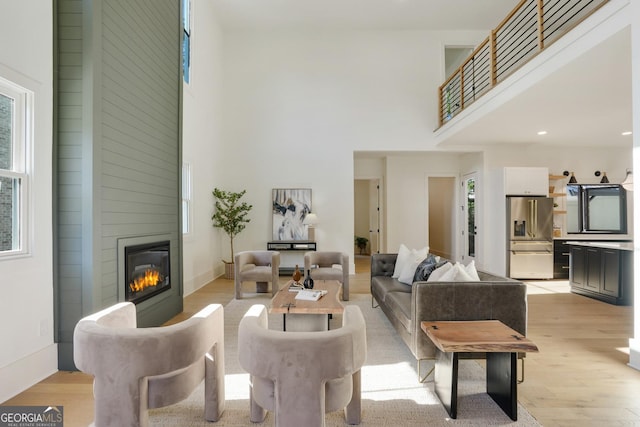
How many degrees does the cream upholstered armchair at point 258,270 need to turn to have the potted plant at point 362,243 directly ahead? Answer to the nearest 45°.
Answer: approximately 135° to its left

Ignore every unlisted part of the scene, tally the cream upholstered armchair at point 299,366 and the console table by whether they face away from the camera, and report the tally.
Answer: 1

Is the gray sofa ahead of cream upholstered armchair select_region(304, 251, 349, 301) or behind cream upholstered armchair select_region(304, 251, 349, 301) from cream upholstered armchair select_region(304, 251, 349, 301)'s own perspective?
ahead

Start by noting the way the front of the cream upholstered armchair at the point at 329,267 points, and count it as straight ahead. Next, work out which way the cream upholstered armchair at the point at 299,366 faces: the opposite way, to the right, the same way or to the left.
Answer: the opposite way

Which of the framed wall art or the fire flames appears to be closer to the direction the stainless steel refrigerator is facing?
the fire flames

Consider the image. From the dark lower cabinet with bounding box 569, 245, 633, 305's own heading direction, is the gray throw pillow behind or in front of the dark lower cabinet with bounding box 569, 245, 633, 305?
in front

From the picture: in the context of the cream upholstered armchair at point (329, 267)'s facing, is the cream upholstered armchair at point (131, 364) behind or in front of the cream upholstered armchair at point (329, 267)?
in front

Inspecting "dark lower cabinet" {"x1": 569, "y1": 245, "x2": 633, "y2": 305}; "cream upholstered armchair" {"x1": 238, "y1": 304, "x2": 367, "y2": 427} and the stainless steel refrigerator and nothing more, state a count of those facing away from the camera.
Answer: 1

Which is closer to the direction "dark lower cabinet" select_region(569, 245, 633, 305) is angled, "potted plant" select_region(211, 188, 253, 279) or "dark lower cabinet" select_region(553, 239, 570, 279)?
the potted plant

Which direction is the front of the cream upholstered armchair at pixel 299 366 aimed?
away from the camera

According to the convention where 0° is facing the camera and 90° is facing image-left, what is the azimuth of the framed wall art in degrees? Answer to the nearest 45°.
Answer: approximately 0°

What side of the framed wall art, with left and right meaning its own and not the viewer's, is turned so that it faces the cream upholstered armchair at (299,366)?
front

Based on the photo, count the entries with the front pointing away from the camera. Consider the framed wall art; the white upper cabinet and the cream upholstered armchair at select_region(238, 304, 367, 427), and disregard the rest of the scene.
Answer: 1
